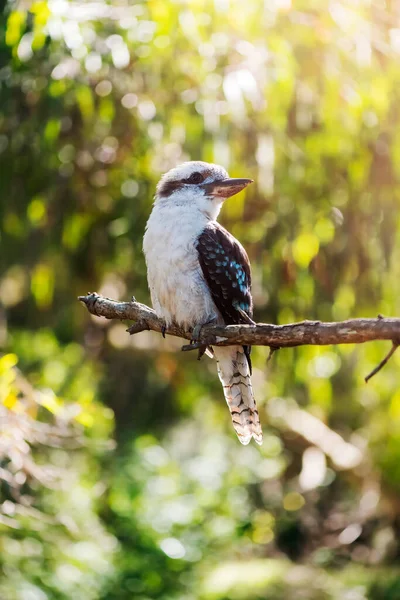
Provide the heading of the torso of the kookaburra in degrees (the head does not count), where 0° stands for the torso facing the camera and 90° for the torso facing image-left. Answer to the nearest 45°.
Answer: approximately 45°
